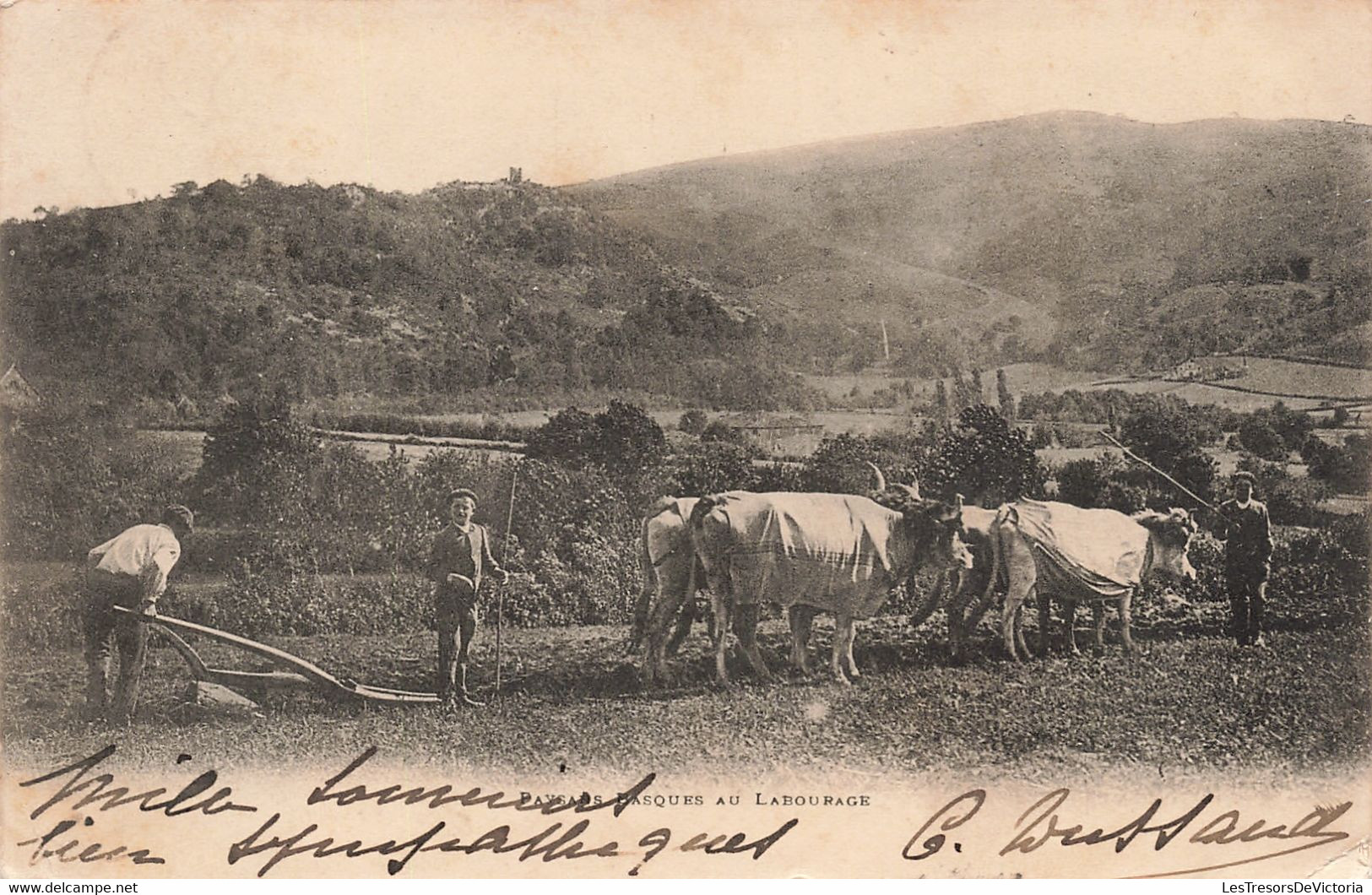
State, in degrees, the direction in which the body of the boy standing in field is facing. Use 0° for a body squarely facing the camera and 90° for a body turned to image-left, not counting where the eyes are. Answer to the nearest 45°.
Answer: approximately 315°

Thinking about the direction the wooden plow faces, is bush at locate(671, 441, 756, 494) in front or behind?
in front

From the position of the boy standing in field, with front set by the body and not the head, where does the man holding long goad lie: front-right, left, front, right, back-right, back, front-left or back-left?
front-left

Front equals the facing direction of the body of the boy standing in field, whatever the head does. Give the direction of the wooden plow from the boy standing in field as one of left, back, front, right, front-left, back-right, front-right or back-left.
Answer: back-right

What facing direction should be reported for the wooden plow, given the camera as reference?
facing to the right of the viewer
